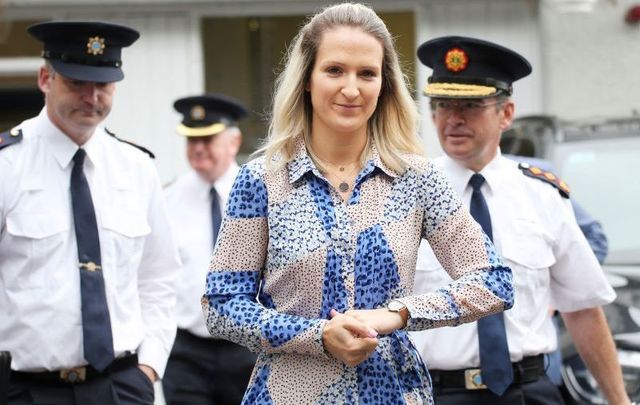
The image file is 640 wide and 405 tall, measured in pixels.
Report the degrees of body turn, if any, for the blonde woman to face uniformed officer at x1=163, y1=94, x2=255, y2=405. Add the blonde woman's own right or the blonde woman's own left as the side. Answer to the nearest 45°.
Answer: approximately 180°

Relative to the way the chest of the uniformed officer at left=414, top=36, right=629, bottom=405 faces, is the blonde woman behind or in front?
in front

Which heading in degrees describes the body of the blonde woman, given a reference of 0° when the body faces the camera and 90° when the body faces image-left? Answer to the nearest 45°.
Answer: approximately 0°

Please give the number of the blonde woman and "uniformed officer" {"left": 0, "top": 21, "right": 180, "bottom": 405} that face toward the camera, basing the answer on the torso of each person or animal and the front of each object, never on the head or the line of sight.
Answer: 2

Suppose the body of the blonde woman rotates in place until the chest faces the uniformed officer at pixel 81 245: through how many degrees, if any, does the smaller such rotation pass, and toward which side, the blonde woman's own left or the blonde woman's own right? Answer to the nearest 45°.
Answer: approximately 135° to the blonde woman's own right
